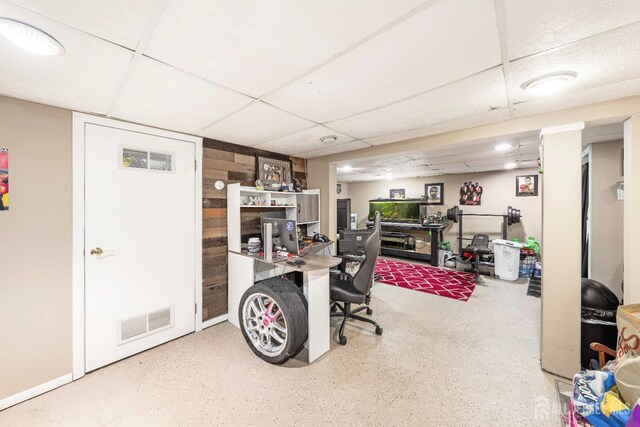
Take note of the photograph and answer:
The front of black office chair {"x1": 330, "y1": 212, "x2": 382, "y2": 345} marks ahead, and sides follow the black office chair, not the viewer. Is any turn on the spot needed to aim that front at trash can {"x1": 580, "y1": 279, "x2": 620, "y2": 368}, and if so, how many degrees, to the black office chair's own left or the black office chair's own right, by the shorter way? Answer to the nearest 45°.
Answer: approximately 180°

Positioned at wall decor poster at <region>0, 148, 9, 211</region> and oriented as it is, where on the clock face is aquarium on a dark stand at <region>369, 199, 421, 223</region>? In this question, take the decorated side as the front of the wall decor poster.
The aquarium on a dark stand is roughly at 9 o'clock from the wall decor poster.

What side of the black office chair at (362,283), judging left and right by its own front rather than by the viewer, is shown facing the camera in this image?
left

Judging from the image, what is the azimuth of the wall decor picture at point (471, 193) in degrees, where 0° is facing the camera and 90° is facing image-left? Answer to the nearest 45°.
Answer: approximately 0°

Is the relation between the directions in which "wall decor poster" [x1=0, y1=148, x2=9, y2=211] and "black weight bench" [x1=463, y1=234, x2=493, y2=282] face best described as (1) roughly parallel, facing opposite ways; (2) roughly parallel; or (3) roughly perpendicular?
roughly perpendicular

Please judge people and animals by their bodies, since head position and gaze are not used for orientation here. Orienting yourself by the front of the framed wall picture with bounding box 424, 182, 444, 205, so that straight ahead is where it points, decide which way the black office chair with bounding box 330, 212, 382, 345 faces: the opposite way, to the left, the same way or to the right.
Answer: to the right

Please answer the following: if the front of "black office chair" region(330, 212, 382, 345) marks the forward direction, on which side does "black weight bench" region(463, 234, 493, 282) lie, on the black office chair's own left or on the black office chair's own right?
on the black office chair's own right

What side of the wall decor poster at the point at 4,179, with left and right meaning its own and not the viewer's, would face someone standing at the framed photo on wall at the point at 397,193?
left
